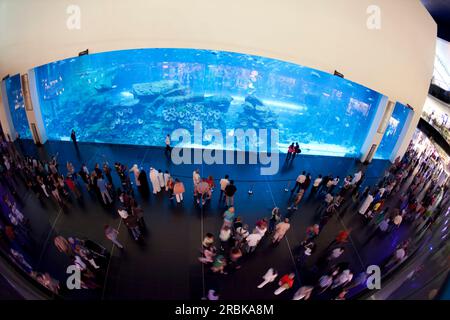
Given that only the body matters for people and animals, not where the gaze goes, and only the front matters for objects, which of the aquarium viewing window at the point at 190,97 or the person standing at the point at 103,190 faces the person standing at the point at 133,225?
the aquarium viewing window

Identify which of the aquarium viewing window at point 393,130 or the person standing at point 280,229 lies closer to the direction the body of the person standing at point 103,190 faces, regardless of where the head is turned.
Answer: the aquarium viewing window

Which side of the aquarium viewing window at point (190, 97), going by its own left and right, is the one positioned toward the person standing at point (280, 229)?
front

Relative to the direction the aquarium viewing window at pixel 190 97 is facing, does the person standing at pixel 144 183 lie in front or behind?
in front

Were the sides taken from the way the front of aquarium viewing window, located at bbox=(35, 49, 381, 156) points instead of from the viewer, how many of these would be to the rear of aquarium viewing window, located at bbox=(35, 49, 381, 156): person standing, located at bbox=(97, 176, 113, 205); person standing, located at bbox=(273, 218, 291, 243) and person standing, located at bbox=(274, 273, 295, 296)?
0

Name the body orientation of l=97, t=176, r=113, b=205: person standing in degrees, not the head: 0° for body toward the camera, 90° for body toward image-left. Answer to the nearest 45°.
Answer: approximately 180°

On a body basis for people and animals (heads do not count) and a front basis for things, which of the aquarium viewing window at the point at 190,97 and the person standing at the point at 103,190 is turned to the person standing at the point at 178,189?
the aquarium viewing window

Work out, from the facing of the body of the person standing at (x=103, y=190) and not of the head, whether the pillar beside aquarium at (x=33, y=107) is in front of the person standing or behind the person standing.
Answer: in front

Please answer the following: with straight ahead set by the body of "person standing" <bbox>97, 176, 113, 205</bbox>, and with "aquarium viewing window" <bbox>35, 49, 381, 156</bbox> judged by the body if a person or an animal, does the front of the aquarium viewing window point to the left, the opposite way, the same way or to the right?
the opposite way

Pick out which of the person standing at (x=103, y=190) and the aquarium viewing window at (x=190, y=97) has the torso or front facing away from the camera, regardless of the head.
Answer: the person standing

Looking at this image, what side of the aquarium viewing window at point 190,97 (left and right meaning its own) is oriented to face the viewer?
front

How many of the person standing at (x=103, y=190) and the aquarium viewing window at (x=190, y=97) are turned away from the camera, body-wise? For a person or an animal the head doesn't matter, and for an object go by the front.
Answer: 1

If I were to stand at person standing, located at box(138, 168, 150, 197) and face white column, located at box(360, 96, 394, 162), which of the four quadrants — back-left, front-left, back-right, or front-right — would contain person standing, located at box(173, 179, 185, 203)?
front-right

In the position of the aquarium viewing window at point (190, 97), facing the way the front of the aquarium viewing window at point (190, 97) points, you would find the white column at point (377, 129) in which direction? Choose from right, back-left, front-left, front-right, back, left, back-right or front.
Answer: left

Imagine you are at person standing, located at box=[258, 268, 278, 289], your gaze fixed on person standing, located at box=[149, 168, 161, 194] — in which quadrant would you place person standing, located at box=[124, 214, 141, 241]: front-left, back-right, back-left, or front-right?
front-left

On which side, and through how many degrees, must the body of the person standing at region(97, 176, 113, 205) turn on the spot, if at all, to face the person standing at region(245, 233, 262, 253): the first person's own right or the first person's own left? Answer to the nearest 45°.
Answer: approximately 135° to the first person's own right

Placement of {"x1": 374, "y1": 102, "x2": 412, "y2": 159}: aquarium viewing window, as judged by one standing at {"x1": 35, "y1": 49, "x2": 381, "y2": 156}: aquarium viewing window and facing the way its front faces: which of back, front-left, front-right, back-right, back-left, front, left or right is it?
left

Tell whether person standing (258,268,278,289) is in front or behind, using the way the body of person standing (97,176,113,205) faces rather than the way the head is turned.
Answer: behind

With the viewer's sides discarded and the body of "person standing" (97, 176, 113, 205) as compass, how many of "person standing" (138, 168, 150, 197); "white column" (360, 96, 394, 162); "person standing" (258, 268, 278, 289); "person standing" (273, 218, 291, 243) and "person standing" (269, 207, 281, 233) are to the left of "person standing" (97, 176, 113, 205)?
0
